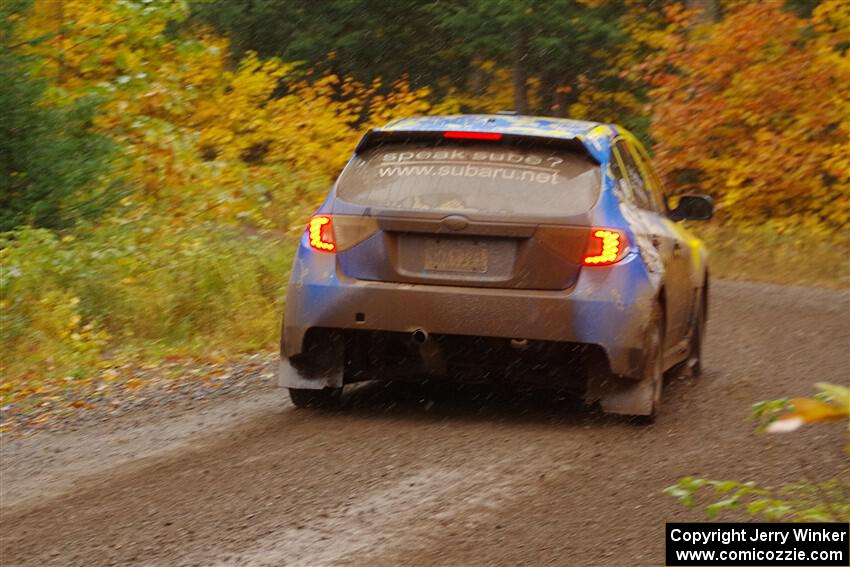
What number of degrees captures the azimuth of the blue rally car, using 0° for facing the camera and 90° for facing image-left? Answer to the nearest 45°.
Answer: approximately 225°

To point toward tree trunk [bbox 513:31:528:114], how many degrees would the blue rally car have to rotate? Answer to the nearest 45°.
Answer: approximately 45° to its left
